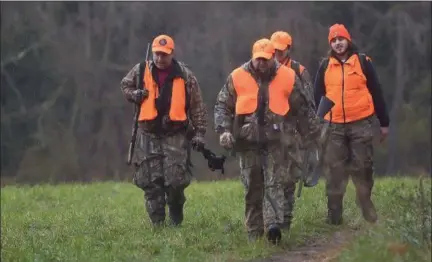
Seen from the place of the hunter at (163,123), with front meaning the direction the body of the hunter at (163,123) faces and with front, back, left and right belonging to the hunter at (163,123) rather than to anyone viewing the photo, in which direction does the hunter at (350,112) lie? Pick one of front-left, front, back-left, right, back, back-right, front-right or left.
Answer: left

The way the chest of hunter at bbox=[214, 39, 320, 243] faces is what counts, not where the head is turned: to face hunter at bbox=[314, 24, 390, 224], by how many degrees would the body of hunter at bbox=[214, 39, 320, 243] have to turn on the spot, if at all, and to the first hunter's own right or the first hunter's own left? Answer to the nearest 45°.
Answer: approximately 135° to the first hunter's own left

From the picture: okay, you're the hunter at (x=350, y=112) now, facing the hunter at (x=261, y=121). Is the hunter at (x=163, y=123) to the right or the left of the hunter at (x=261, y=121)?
right

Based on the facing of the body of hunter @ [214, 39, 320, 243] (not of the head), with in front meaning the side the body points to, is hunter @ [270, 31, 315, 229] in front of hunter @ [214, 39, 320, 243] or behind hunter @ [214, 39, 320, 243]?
behind

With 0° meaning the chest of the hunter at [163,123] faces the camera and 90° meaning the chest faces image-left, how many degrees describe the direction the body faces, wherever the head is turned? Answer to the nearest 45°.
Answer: approximately 0°

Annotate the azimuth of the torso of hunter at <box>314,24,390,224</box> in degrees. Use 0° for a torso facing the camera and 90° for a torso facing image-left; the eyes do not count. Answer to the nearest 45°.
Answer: approximately 0°

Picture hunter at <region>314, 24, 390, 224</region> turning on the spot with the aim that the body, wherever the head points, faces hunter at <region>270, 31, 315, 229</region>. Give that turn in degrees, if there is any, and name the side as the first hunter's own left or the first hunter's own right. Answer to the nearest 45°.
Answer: approximately 45° to the first hunter's own right
